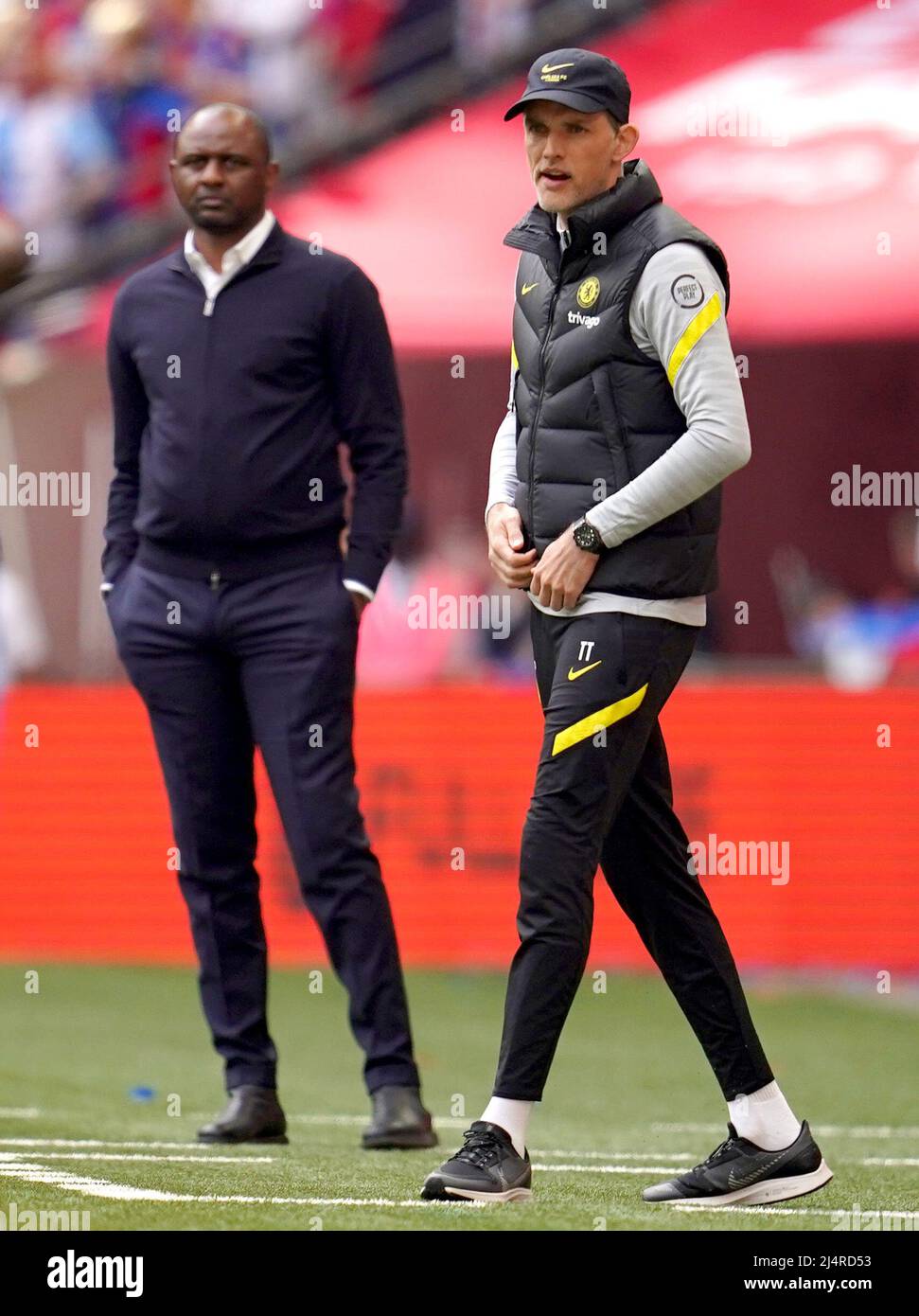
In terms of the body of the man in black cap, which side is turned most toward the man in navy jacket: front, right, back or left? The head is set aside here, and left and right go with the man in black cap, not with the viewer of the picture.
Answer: right

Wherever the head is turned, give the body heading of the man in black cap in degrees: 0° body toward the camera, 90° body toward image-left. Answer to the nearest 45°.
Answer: approximately 45°
